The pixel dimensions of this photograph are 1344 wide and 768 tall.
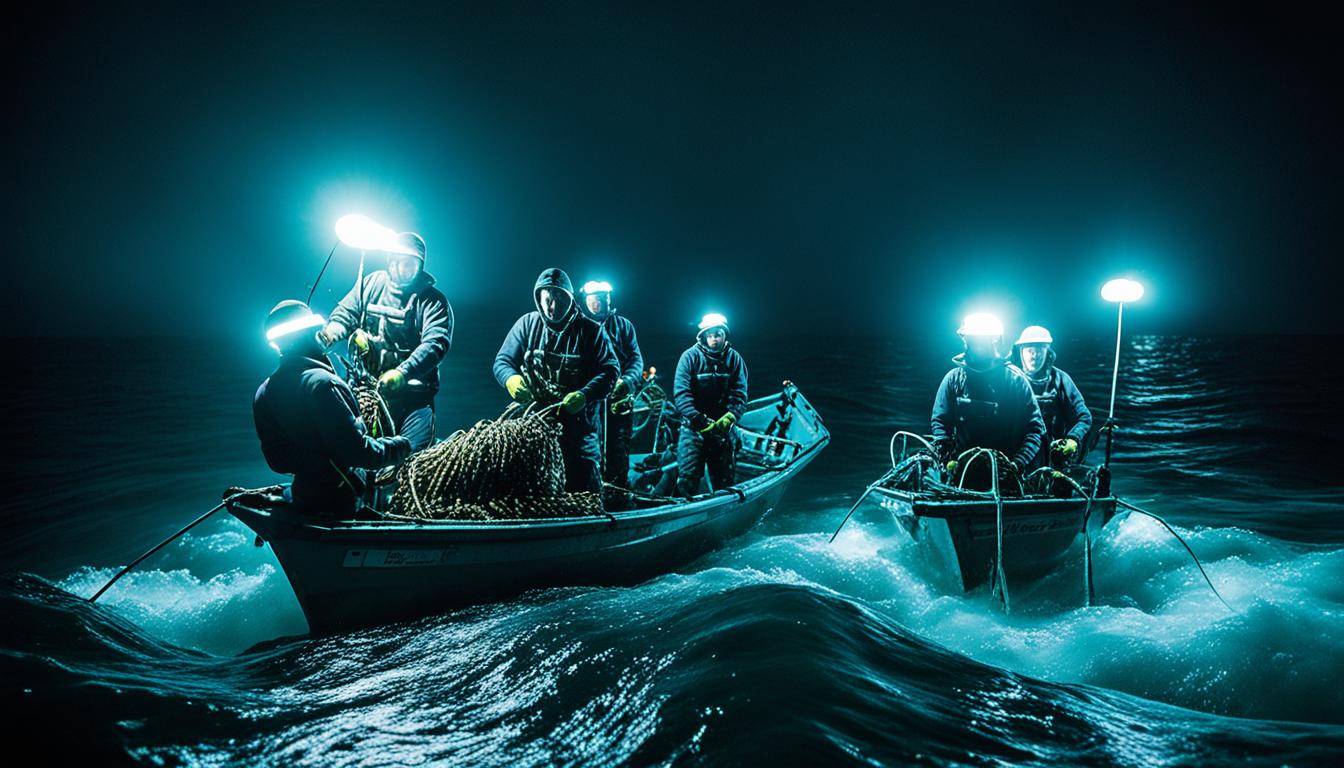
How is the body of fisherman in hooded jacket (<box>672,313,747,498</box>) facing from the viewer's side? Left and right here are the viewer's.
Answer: facing the viewer

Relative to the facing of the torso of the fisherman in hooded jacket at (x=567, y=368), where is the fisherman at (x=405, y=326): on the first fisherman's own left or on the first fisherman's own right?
on the first fisherman's own right

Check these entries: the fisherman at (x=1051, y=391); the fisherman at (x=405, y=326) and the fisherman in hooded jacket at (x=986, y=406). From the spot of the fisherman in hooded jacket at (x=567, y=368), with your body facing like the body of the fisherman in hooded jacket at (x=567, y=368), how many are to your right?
1

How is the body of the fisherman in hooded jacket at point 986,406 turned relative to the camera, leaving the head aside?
toward the camera

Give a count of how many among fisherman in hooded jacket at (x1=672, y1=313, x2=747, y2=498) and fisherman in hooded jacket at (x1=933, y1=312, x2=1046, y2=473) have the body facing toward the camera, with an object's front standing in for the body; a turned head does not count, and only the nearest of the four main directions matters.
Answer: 2

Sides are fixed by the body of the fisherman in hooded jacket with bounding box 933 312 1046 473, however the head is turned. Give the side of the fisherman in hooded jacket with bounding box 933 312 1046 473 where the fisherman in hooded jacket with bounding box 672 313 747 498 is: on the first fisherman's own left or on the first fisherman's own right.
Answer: on the first fisherman's own right

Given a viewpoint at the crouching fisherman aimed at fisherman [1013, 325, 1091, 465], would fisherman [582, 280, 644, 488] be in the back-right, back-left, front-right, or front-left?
front-left

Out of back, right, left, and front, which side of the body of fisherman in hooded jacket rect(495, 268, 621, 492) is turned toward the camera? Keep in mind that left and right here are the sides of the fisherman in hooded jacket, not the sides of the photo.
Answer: front

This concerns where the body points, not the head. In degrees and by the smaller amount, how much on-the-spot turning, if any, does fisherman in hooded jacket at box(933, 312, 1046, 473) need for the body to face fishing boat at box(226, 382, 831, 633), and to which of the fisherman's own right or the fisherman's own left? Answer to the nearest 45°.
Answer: approximately 45° to the fisherman's own right
